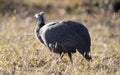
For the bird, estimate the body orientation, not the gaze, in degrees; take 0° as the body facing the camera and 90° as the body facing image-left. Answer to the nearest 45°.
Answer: approximately 90°
